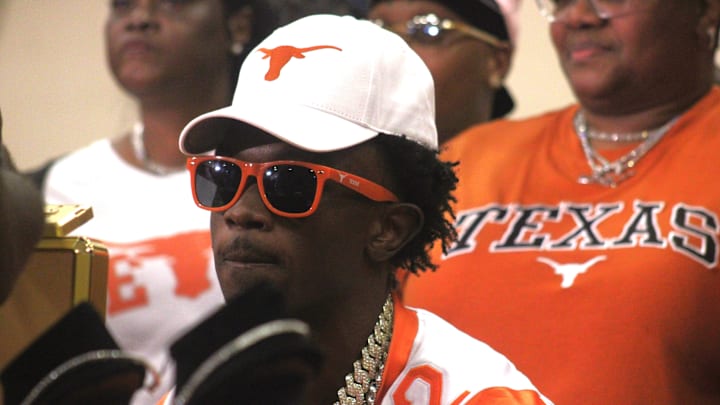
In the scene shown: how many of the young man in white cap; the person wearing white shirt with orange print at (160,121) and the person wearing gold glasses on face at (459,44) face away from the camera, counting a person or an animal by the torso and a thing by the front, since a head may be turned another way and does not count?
0

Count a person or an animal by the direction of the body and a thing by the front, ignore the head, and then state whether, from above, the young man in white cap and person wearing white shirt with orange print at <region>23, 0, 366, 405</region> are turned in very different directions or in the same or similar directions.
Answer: same or similar directions

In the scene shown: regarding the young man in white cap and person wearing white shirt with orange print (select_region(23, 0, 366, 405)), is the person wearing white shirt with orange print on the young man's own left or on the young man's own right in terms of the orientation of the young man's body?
on the young man's own right

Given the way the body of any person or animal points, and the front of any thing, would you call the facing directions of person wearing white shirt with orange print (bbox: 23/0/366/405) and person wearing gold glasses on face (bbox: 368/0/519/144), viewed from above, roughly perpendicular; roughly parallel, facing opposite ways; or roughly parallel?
roughly parallel

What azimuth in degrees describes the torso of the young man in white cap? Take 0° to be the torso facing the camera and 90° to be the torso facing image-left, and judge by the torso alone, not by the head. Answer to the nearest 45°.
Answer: approximately 45°

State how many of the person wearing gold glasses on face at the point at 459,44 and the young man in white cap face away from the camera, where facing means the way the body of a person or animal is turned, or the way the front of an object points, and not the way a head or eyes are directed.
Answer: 0

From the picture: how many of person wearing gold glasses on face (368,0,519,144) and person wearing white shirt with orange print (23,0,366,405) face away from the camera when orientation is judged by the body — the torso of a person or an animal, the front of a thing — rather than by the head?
0

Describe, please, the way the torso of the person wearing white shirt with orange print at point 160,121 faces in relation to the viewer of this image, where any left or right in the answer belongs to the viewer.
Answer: facing the viewer and to the left of the viewer

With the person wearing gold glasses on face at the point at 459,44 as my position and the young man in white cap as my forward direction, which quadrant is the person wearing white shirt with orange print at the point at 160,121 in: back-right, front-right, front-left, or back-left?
front-right

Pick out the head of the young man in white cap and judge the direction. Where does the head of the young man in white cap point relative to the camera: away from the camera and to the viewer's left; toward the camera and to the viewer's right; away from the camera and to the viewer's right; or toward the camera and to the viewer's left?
toward the camera and to the viewer's left

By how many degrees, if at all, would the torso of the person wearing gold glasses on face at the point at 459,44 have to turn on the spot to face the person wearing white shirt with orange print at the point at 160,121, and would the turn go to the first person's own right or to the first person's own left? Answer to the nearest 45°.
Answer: approximately 45° to the first person's own right

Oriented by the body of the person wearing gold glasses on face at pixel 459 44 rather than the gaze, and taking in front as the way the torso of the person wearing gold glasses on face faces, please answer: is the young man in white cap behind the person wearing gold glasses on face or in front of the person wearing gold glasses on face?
in front

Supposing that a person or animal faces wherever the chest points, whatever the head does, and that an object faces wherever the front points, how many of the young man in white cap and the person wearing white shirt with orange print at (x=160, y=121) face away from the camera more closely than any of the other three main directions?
0

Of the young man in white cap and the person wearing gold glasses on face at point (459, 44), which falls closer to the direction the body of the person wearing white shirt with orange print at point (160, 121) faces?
the young man in white cap

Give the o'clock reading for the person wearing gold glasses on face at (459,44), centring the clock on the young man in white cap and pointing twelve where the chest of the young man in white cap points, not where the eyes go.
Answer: The person wearing gold glasses on face is roughly at 5 o'clock from the young man in white cap.

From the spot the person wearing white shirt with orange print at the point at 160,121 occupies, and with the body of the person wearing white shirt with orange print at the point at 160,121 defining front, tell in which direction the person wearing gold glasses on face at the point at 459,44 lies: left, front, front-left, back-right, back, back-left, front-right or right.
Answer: back-left

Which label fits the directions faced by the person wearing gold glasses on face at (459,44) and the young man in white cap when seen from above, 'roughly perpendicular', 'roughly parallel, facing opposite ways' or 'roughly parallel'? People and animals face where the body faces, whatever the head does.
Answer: roughly parallel
